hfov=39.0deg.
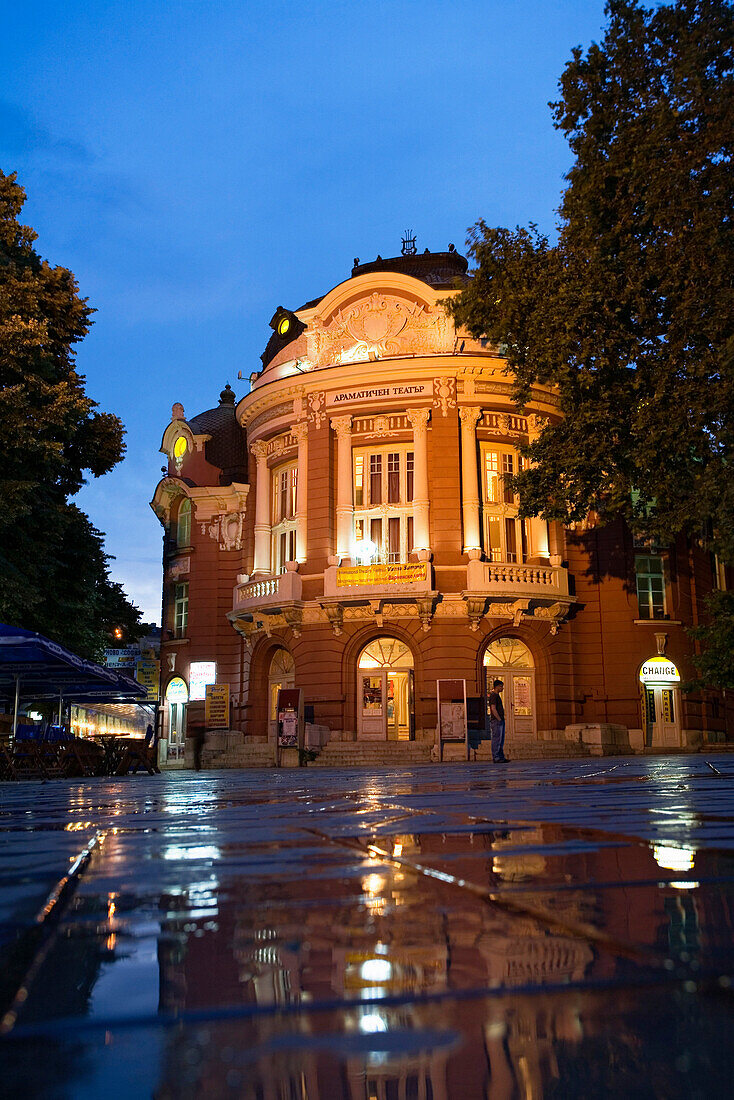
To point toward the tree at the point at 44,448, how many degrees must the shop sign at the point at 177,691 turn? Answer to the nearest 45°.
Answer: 0° — it already faces it

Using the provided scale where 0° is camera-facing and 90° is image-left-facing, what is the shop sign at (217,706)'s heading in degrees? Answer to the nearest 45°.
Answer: approximately 0°

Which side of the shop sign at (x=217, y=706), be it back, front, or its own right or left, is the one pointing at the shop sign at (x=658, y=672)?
left

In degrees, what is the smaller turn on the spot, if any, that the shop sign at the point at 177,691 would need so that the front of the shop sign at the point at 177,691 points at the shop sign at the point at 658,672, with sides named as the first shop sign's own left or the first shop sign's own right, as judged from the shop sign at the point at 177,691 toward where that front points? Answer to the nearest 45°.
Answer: approximately 135° to the first shop sign's own left

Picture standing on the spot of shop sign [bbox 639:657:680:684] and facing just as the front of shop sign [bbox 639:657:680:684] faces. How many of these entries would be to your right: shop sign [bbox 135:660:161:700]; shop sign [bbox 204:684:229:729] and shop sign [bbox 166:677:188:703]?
3

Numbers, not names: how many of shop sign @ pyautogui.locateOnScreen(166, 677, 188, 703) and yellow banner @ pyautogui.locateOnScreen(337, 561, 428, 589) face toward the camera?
2

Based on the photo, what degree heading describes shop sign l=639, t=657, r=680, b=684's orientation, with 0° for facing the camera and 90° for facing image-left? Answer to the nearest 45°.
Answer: approximately 0°
